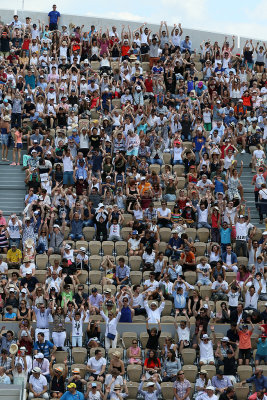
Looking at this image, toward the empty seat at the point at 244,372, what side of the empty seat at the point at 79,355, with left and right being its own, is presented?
left

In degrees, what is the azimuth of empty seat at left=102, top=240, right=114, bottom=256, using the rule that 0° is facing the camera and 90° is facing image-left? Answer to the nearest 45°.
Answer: approximately 0°

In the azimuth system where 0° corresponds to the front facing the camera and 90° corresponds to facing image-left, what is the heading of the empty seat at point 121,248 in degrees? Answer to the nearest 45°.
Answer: approximately 0°
